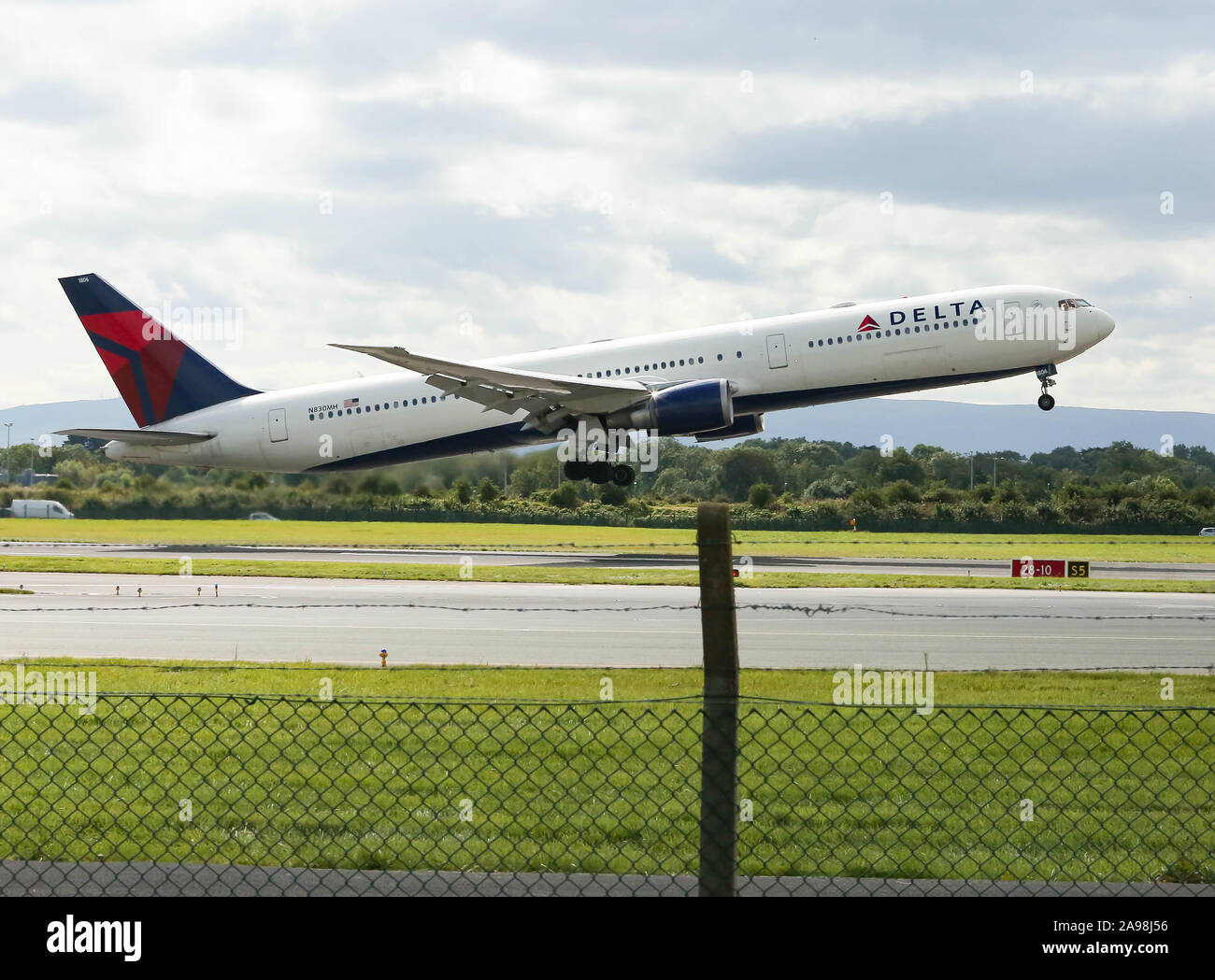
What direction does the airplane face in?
to the viewer's right

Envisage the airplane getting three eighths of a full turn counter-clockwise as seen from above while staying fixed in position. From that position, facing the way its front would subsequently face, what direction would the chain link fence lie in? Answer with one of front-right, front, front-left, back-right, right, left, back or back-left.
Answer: back-left
